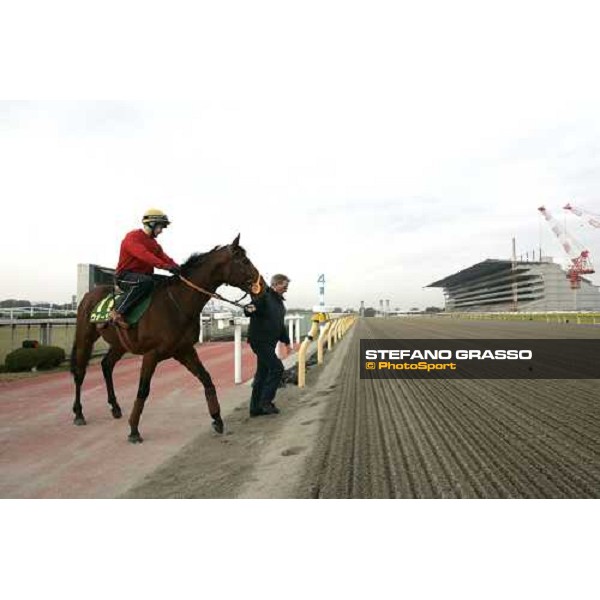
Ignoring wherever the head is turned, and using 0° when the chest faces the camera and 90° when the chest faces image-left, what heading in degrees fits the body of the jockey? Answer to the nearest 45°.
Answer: approximately 270°

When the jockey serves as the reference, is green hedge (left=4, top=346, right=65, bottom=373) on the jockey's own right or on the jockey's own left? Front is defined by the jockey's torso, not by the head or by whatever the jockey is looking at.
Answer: on the jockey's own left
